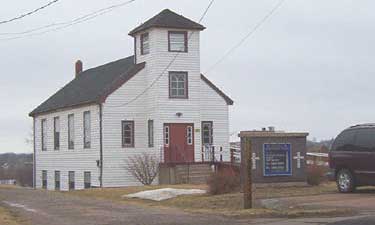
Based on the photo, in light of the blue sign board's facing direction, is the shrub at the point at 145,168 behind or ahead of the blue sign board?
behind

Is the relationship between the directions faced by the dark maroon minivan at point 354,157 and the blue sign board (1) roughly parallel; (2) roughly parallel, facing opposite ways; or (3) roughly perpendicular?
roughly perpendicular

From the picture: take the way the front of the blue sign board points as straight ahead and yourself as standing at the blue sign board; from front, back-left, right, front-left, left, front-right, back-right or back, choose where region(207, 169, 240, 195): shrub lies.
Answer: front-right

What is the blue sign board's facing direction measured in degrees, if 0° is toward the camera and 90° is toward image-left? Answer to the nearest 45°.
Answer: approximately 0°

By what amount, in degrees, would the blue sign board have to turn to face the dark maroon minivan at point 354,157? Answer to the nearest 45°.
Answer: approximately 45° to its left

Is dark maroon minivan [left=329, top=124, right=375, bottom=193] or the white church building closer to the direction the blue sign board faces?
the dark maroon minivan
